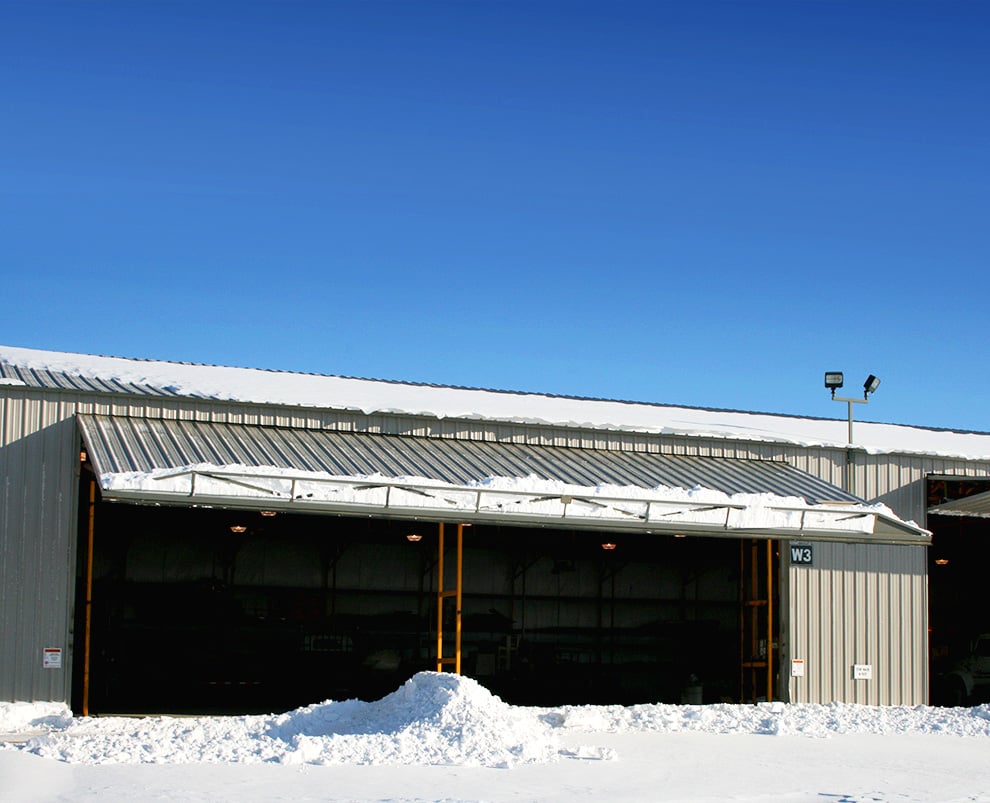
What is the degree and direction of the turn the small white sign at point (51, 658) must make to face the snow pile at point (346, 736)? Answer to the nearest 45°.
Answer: approximately 45° to its left

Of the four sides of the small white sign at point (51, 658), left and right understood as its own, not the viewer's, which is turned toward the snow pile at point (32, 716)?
front

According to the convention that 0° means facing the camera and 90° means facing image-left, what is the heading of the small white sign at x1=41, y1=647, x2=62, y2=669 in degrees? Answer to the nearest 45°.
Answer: approximately 0°

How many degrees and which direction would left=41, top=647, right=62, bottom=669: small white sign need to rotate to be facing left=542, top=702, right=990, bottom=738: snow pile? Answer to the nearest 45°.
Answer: approximately 90° to its left
